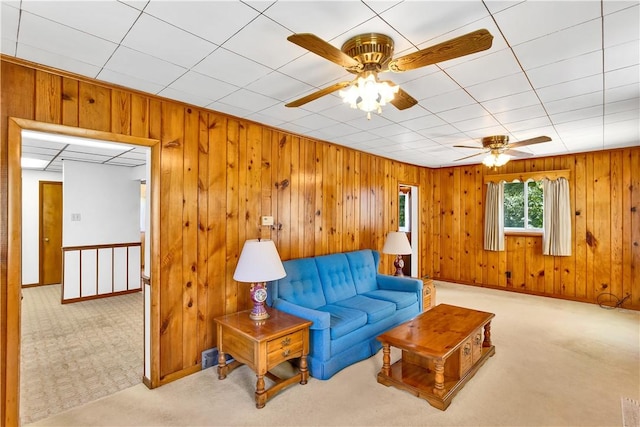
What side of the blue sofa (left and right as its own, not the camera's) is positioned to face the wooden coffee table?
front

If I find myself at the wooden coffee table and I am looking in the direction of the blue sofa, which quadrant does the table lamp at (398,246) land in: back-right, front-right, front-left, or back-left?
front-right

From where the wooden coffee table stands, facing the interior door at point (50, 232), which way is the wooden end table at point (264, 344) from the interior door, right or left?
left

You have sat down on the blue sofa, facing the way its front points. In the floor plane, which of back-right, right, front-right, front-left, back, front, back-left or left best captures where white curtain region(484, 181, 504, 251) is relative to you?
left

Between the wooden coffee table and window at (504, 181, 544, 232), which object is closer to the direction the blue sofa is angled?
the wooden coffee table

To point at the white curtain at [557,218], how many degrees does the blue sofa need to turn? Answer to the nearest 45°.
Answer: approximately 90° to its left

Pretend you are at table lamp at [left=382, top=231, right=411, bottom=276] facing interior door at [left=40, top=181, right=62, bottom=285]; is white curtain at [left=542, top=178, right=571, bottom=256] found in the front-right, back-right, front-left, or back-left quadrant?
back-right

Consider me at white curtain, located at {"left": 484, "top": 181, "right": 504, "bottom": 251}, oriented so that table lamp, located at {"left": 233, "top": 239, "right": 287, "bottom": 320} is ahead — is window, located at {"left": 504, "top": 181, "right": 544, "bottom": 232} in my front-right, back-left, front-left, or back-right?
back-left

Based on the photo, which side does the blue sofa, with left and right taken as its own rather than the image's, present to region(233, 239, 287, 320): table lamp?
right

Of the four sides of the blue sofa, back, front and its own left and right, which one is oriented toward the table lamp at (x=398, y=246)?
left

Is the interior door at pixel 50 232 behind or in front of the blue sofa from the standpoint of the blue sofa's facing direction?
behind

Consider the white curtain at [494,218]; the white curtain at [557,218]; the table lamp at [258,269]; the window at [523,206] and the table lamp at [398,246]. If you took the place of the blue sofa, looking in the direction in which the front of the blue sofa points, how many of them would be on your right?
1

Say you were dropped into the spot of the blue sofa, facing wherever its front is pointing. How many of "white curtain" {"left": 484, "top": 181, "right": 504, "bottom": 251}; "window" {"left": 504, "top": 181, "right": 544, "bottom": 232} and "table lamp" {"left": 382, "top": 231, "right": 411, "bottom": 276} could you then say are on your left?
3

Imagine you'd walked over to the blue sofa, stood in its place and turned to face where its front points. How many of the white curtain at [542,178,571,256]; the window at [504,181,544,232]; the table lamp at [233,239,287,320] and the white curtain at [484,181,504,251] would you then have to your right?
1

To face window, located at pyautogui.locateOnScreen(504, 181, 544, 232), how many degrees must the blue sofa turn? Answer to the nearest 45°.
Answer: approximately 90° to its left
